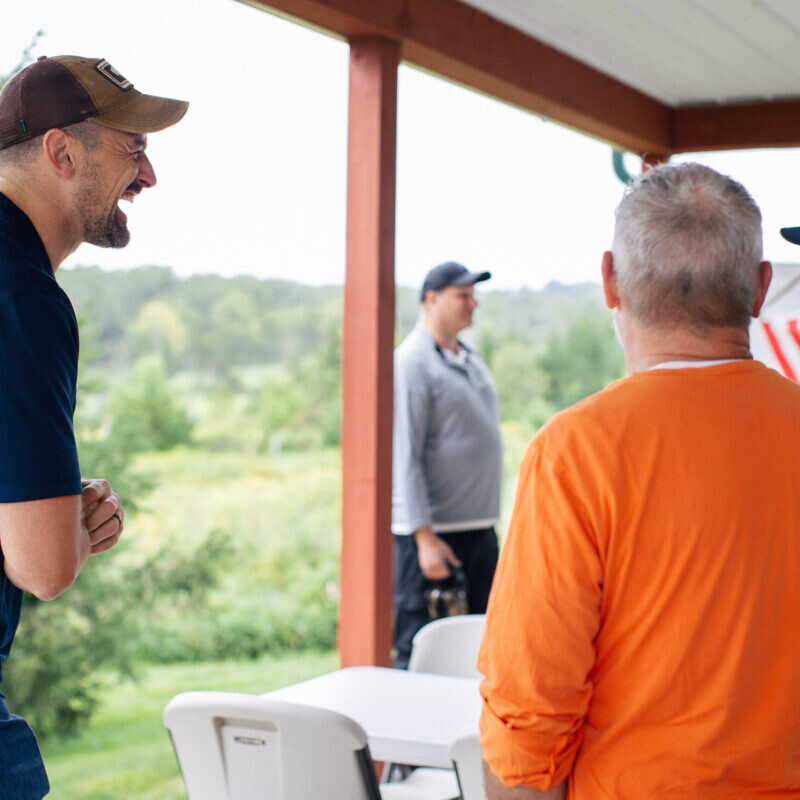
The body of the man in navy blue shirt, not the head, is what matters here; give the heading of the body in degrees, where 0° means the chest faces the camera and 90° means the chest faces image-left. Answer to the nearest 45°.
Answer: approximately 270°

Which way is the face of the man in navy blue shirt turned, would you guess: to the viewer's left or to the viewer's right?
to the viewer's right

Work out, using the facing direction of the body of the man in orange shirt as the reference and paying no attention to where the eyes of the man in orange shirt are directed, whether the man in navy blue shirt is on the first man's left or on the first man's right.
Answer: on the first man's left

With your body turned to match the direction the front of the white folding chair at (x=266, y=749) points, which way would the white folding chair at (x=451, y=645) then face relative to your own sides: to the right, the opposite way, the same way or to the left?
the opposite way

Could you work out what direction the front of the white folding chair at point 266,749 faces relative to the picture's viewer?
facing away from the viewer and to the right of the viewer

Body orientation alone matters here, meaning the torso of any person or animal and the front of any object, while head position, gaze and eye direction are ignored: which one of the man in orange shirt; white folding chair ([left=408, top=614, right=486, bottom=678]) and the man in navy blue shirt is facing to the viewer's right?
the man in navy blue shirt

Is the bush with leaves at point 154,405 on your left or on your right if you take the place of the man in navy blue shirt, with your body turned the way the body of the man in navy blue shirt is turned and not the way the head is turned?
on your left

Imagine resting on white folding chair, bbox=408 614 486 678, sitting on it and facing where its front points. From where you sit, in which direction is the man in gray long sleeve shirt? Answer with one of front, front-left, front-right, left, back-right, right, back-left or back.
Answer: back-right

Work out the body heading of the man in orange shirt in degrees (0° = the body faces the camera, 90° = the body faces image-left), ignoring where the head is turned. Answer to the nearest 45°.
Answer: approximately 180°

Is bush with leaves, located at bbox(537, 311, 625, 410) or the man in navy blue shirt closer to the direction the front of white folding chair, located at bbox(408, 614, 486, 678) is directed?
the man in navy blue shirt

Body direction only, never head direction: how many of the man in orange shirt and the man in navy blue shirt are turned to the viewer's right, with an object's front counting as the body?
1

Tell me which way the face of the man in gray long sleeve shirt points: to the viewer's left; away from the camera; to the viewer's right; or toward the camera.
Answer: to the viewer's right

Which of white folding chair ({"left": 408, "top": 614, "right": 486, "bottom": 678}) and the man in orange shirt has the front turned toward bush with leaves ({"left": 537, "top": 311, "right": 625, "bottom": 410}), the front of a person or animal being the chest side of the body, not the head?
the man in orange shirt
